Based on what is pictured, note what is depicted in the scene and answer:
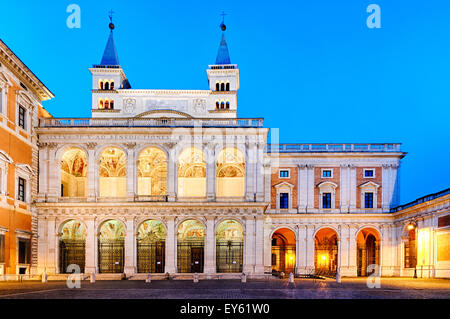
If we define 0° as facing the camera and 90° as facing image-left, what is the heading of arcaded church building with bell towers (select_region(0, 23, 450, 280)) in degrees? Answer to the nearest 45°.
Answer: approximately 0°
